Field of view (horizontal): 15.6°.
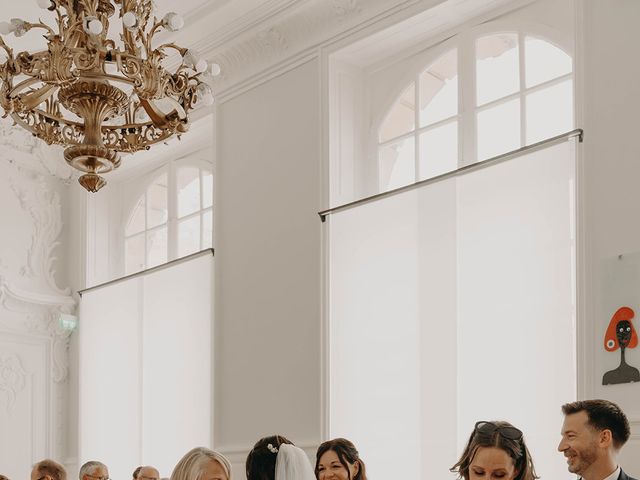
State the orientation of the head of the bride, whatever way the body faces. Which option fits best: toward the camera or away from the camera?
away from the camera

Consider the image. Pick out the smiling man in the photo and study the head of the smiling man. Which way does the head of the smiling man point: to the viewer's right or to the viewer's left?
to the viewer's left

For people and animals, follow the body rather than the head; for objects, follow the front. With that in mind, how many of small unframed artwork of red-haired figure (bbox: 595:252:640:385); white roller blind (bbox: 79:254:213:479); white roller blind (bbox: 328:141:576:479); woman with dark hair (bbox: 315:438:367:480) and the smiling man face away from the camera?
0

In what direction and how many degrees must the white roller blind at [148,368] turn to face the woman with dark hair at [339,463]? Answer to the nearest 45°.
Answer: approximately 45° to its left

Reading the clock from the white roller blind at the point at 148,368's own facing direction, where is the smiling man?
The smiling man is roughly at 10 o'clock from the white roller blind.
